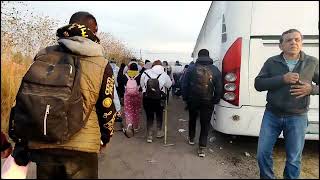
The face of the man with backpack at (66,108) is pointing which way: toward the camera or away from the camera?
away from the camera

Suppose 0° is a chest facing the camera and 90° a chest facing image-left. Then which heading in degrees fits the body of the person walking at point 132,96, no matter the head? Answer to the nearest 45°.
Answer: approximately 180°

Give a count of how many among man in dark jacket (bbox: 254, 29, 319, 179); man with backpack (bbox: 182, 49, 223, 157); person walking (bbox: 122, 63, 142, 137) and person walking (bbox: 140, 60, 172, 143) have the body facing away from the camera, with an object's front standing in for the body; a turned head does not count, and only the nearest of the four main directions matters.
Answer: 3

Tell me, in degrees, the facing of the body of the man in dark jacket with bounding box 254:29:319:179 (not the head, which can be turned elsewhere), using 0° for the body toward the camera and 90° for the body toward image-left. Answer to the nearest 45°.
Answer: approximately 0°

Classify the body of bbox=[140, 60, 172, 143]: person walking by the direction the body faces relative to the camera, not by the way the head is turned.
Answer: away from the camera

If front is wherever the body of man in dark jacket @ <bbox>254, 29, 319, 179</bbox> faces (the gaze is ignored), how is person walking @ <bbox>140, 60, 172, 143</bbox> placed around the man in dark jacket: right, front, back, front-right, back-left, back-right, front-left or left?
back-right

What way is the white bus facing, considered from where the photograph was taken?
facing away from the viewer and to the left of the viewer

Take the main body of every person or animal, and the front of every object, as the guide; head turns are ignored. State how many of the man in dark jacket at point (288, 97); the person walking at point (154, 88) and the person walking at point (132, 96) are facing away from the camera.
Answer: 2

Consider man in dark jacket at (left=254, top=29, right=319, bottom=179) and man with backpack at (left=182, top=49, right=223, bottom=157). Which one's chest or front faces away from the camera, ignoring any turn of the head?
the man with backpack

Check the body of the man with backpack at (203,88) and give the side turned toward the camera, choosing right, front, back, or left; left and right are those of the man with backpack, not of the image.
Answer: back

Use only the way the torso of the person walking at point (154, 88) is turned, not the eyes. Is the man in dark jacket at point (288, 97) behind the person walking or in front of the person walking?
behind

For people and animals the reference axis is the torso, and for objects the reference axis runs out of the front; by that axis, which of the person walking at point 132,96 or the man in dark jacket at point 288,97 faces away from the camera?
the person walking
